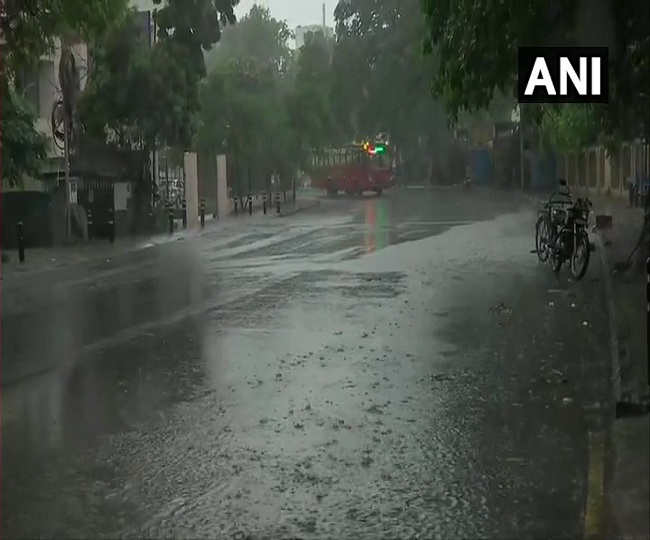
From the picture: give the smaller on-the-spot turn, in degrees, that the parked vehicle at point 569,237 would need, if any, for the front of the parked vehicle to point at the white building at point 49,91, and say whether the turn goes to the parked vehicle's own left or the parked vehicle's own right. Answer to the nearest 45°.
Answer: approximately 180°

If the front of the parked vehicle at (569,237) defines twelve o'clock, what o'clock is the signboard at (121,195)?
The signboard is roughly at 6 o'clock from the parked vehicle.

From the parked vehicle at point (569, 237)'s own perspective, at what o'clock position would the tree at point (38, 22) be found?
The tree is roughly at 4 o'clock from the parked vehicle.
